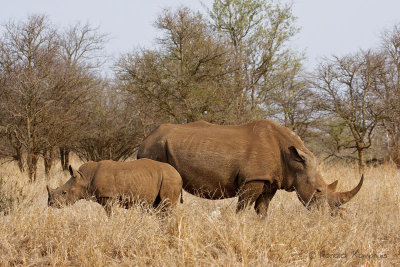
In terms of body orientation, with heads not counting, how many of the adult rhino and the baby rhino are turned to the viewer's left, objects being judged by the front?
1

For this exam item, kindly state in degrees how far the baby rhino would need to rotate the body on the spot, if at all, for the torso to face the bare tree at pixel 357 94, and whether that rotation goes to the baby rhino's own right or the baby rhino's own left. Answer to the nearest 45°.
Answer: approximately 135° to the baby rhino's own right

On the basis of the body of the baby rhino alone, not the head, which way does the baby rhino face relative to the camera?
to the viewer's left

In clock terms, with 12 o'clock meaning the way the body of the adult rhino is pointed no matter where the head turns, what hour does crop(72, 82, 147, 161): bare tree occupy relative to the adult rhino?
The bare tree is roughly at 8 o'clock from the adult rhino.

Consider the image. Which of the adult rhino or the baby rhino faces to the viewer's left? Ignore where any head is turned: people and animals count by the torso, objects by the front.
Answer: the baby rhino

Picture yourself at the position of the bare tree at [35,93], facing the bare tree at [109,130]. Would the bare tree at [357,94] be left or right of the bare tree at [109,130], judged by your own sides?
right

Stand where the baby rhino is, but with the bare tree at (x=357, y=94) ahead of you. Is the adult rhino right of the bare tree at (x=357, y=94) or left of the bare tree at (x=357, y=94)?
right

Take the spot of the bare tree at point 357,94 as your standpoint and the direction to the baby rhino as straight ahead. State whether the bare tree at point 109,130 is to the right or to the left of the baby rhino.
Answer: right

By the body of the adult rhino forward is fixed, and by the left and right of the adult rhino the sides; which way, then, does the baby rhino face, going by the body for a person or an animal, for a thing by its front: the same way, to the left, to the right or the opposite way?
the opposite way

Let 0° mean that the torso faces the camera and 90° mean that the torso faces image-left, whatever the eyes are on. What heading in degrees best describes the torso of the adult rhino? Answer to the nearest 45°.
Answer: approximately 270°

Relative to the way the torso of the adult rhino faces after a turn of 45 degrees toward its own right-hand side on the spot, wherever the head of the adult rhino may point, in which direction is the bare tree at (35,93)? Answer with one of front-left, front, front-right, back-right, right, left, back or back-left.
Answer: back

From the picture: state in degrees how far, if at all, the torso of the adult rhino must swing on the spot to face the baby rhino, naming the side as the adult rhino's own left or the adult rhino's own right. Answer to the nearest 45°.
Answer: approximately 180°
